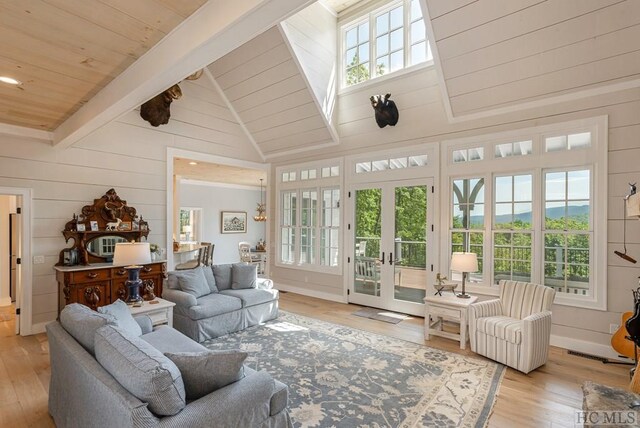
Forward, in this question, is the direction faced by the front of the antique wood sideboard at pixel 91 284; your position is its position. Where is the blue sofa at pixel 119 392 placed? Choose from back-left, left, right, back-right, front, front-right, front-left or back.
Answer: front-right

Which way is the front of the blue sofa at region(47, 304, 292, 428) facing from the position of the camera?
facing away from the viewer and to the right of the viewer

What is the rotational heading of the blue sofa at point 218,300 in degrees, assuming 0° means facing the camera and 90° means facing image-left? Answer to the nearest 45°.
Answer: approximately 315°

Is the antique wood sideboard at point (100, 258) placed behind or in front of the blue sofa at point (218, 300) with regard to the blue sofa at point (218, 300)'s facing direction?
behind

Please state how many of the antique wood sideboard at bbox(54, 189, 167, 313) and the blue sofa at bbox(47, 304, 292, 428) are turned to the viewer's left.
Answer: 0

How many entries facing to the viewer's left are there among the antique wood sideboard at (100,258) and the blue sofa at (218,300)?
0

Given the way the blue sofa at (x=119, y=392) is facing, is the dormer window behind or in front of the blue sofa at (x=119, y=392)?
in front

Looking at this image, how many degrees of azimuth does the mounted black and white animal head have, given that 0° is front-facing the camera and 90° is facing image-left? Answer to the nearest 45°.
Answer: approximately 45°

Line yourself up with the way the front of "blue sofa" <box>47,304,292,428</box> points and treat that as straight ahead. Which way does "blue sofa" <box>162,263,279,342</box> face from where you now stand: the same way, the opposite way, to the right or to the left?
to the right

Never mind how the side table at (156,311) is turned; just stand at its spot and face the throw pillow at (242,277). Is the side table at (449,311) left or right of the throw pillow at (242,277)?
right

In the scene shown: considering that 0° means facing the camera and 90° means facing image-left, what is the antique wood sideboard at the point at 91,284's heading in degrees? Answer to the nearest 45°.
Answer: approximately 315°

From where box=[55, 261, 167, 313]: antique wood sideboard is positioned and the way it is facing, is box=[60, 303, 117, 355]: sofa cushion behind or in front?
in front

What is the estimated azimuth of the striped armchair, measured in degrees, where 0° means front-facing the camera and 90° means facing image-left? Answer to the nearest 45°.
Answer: approximately 45°

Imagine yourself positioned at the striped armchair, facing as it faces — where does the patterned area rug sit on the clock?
The patterned area rug is roughly at 12 o'clock from the striped armchair.
